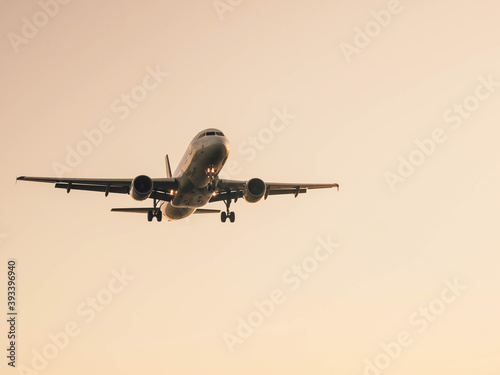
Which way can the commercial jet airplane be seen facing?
toward the camera
